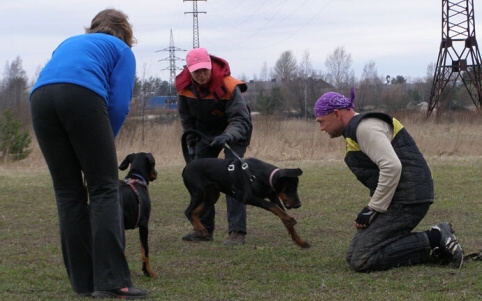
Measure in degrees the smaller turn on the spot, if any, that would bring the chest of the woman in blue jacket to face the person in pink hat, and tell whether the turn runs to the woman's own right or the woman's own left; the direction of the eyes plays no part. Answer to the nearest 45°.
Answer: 0° — they already face them

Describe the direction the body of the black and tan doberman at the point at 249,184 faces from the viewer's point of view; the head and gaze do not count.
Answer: to the viewer's right

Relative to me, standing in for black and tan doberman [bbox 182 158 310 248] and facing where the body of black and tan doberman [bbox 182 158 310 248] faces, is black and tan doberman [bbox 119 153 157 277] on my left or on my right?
on my right

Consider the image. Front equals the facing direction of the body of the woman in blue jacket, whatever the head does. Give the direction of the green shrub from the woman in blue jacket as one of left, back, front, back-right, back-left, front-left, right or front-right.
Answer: front-left

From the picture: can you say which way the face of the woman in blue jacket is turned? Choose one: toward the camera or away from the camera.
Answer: away from the camera

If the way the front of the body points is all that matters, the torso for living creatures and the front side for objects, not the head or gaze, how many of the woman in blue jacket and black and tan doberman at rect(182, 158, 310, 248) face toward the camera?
0

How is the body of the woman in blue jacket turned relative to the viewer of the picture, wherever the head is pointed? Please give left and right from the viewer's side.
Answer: facing away from the viewer and to the right of the viewer

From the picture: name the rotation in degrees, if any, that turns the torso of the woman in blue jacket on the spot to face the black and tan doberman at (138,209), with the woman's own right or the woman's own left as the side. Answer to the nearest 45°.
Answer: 0° — they already face it

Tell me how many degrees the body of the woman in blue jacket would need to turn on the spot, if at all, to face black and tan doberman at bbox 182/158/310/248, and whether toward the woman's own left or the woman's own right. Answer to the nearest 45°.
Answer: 0° — they already face it
